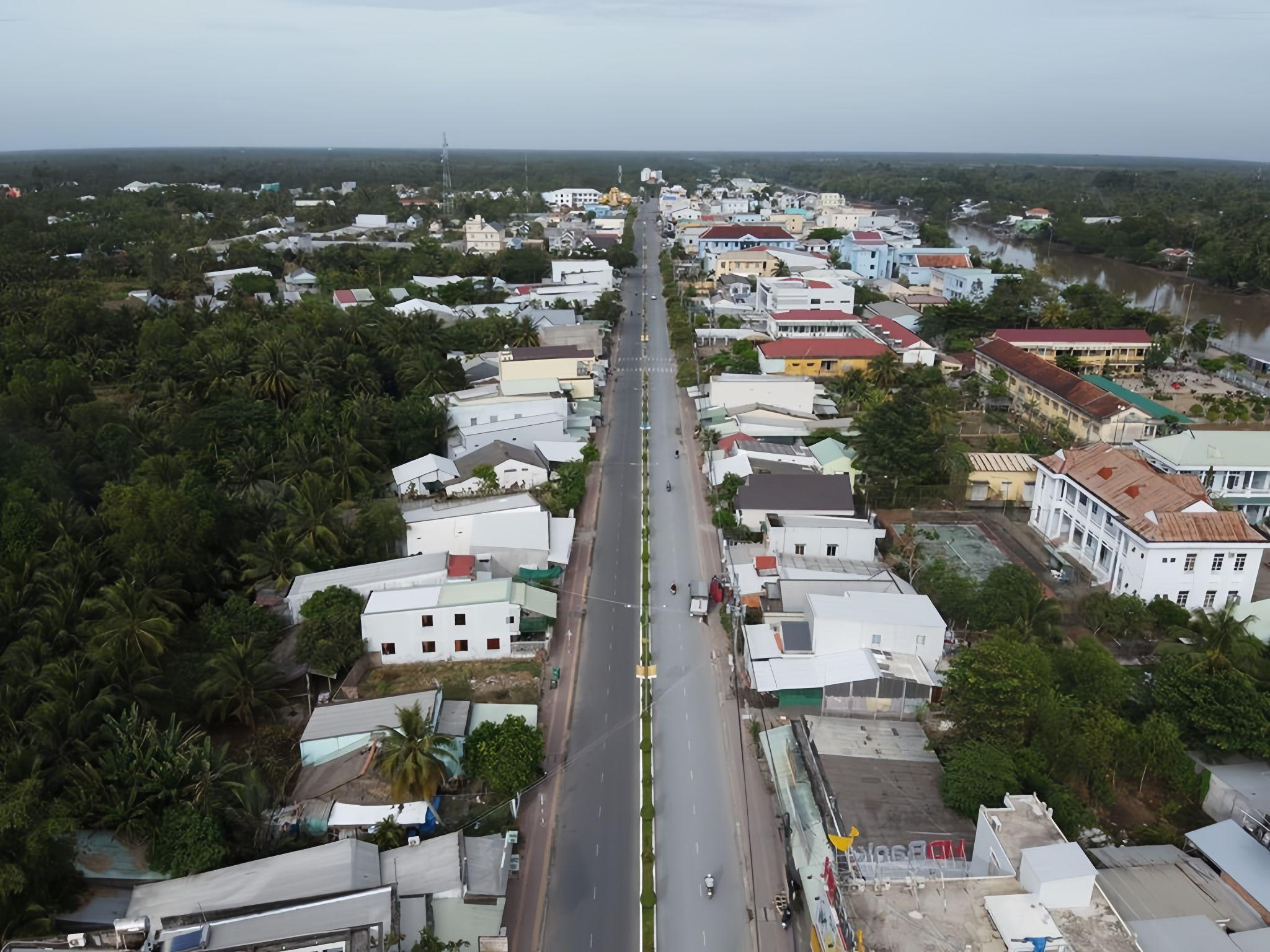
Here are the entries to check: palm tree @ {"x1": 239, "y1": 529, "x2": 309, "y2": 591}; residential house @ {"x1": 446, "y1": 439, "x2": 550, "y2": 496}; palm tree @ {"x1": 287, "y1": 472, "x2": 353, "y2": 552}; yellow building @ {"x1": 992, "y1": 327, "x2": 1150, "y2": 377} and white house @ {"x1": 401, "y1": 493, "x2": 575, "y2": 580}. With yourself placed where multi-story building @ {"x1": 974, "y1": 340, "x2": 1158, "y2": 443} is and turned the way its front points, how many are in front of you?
4

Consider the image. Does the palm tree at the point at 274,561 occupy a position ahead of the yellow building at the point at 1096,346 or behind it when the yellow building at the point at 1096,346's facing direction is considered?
ahead

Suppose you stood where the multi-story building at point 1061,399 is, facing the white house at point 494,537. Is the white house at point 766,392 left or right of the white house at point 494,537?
right

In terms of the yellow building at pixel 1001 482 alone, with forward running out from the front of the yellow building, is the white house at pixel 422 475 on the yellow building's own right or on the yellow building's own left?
on the yellow building's own right

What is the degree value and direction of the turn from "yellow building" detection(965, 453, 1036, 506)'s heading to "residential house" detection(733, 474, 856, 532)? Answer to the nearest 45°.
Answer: approximately 45° to its right

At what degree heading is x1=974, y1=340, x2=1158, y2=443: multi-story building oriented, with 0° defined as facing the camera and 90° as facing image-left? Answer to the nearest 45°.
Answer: approximately 45°

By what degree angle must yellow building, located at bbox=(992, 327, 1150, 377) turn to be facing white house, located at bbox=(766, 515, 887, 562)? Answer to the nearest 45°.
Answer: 0° — it already faces it

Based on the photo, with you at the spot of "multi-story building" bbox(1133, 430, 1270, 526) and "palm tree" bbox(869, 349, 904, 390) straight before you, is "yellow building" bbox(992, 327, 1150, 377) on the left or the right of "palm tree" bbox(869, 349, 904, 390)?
right

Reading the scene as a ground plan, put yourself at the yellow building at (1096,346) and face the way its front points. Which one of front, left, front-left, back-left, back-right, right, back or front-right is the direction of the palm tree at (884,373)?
front-right

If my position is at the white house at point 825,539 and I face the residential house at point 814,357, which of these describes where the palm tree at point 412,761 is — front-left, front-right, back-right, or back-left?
back-left

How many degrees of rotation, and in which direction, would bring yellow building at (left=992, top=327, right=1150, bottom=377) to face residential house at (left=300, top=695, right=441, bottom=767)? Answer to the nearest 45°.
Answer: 0° — it already faces it
